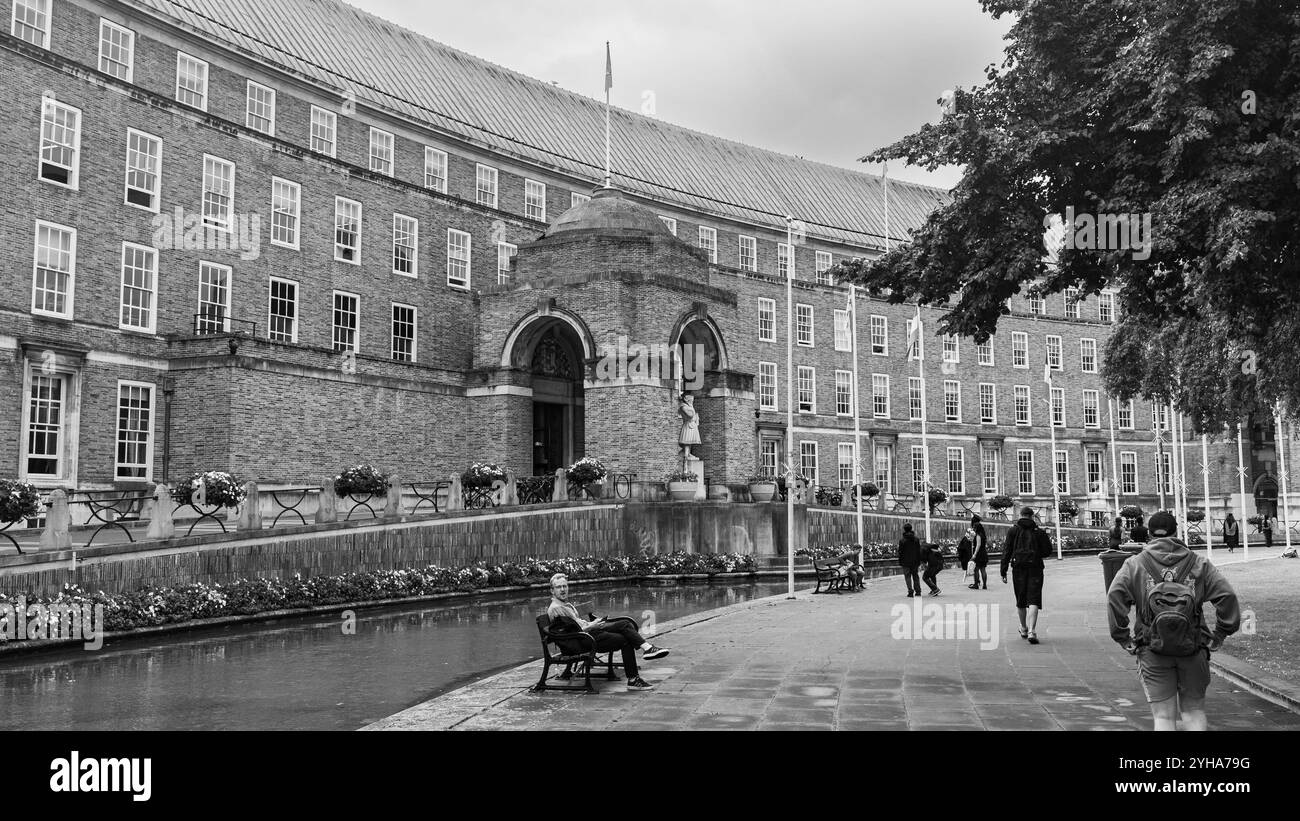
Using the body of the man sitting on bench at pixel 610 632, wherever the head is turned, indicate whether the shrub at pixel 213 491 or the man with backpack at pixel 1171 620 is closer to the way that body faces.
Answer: the man with backpack

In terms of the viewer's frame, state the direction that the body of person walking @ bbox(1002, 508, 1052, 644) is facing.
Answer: away from the camera

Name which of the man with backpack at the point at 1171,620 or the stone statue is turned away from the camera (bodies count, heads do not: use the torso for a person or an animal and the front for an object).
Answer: the man with backpack

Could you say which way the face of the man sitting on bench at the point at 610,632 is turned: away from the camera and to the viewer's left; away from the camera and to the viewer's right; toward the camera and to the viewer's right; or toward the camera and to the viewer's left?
toward the camera and to the viewer's right

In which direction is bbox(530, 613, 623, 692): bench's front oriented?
to the viewer's right

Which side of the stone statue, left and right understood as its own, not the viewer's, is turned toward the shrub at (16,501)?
right

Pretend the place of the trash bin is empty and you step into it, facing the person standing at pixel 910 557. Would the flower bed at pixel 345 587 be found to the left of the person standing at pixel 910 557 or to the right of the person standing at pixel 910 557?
left

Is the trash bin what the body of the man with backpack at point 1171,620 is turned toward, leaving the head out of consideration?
yes

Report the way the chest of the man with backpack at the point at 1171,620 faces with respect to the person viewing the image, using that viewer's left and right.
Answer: facing away from the viewer

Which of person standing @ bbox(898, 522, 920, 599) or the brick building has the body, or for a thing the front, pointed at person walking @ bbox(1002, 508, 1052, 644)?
the brick building
